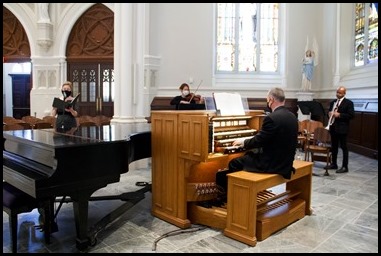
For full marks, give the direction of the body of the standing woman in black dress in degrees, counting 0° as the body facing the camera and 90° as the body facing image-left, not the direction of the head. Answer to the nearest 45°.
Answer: approximately 0°

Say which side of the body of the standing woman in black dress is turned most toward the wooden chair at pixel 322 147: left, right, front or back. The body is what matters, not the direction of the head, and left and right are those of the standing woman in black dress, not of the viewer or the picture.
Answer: left

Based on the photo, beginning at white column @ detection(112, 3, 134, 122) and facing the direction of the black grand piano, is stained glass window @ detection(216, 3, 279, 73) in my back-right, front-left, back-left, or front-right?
back-left

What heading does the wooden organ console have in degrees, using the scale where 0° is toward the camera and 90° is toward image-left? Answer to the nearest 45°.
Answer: approximately 315°

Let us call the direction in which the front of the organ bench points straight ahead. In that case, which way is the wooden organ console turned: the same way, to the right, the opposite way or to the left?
the opposite way

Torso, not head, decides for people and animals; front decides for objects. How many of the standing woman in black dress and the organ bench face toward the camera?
1

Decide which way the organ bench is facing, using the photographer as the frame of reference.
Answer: facing away from the viewer and to the left of the viewer
